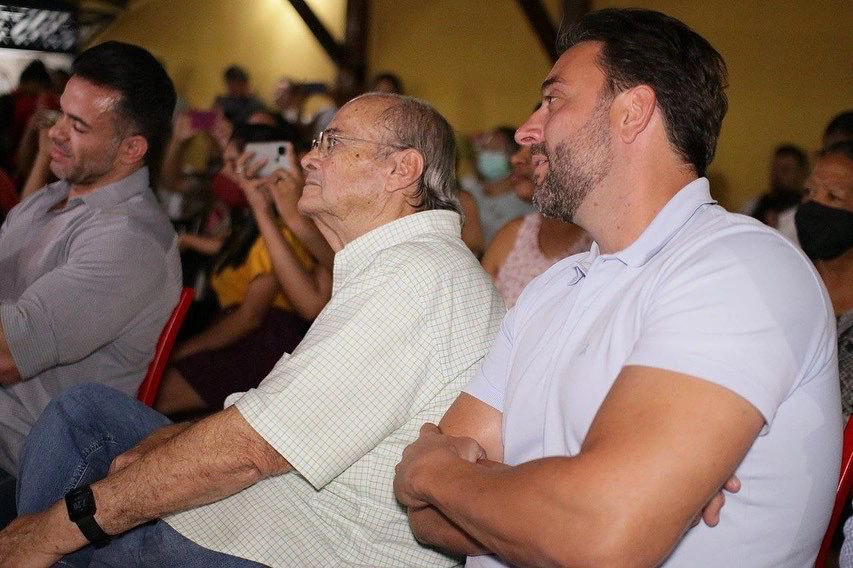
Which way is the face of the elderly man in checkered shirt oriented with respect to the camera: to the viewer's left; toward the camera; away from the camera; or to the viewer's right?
to the viewer's left

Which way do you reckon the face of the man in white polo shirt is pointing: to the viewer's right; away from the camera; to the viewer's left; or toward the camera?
to the viewer's left

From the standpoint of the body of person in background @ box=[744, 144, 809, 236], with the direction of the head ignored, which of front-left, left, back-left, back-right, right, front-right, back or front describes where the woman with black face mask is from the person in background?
front-left

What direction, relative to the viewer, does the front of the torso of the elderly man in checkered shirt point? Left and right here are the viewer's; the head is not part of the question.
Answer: facing to the left of the viewer

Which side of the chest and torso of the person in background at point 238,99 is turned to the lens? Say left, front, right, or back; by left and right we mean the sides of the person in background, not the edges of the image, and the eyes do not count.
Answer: front

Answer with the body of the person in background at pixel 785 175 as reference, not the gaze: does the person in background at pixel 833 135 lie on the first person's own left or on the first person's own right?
on the first person's own left

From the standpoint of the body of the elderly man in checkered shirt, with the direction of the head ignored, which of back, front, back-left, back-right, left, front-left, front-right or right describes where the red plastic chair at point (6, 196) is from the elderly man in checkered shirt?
right

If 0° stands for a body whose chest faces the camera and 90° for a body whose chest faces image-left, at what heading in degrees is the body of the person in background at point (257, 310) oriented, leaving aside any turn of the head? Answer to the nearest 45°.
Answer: approximately 45°

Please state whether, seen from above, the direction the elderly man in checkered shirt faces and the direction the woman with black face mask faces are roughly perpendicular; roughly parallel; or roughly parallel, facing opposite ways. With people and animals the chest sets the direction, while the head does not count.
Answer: roughly parallel

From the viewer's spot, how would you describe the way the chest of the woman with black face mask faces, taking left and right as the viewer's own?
facing the viewer and to the left of the viewer
